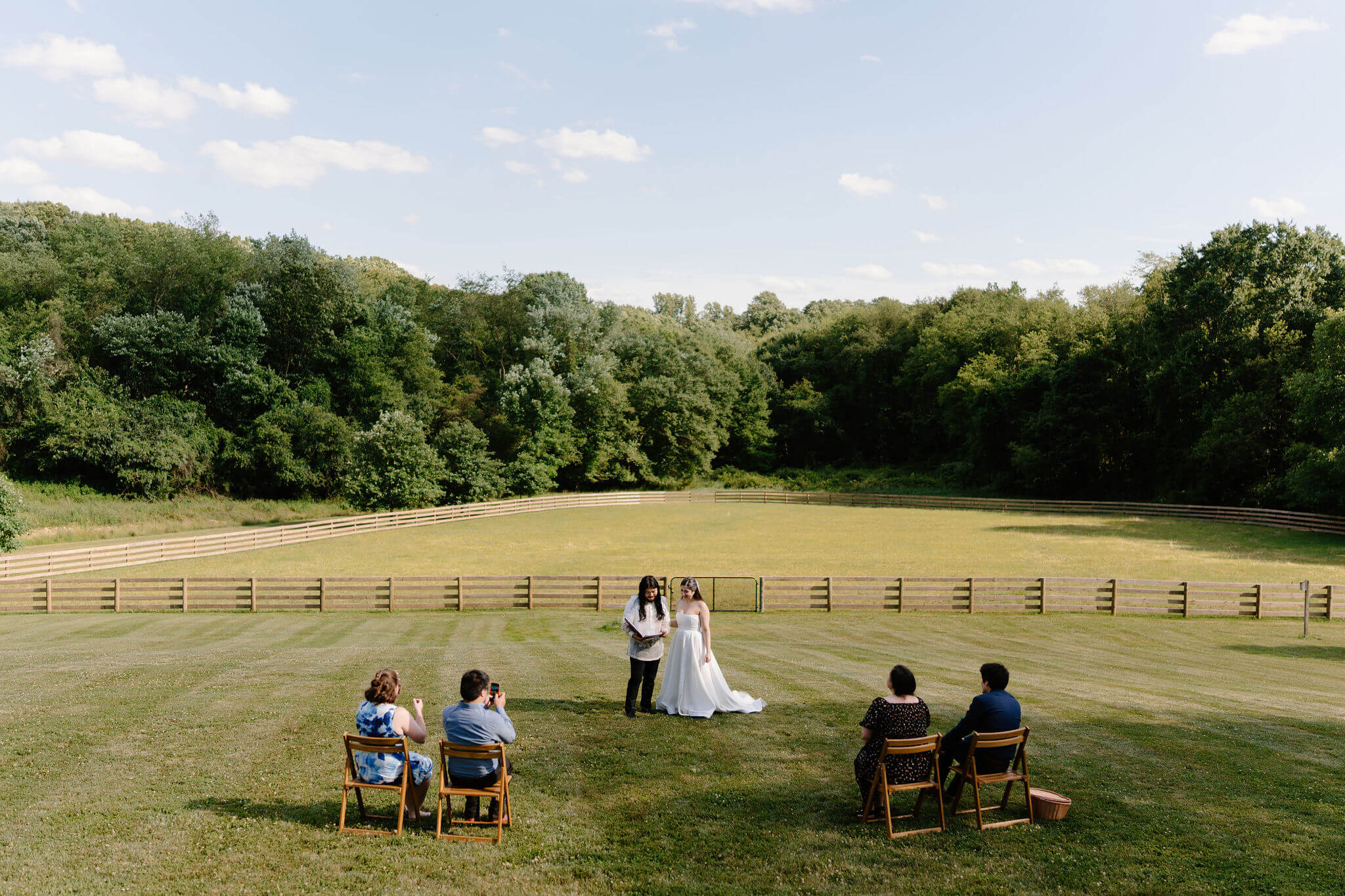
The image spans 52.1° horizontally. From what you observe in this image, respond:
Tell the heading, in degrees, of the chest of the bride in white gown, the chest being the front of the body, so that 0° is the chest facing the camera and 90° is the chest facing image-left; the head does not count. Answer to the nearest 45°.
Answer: approximately 45°

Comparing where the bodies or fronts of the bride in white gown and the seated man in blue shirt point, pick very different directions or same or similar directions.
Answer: very different directions

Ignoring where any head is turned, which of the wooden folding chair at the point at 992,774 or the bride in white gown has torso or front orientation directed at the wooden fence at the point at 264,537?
the wooden folding chair

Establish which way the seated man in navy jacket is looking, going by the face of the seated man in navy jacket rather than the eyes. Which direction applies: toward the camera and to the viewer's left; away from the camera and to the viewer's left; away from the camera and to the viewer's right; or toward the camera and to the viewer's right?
away from the camera and to the viewer's left

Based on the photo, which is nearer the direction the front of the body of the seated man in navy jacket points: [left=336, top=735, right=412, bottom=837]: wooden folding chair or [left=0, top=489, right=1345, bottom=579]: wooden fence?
the wooden fence

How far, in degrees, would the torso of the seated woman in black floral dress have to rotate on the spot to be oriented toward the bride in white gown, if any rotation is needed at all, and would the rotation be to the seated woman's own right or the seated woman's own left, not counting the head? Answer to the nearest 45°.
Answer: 0° — they already face them

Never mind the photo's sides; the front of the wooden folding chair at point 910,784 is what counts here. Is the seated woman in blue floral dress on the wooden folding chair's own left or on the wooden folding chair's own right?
on the wooden folding chair's own left

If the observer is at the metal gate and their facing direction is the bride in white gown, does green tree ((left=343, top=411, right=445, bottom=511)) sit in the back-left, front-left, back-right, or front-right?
back-right

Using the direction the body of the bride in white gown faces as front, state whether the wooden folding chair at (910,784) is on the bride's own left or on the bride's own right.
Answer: on the bride's own left

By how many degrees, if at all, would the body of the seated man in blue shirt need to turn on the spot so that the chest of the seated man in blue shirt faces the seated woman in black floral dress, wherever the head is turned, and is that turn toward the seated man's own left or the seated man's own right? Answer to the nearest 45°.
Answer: approximately 45° to the seated man's own right

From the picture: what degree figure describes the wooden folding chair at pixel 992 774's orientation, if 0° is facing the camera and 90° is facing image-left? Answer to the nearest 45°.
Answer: approximately 135°

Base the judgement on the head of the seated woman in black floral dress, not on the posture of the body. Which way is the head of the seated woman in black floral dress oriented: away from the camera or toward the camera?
away from the camera
